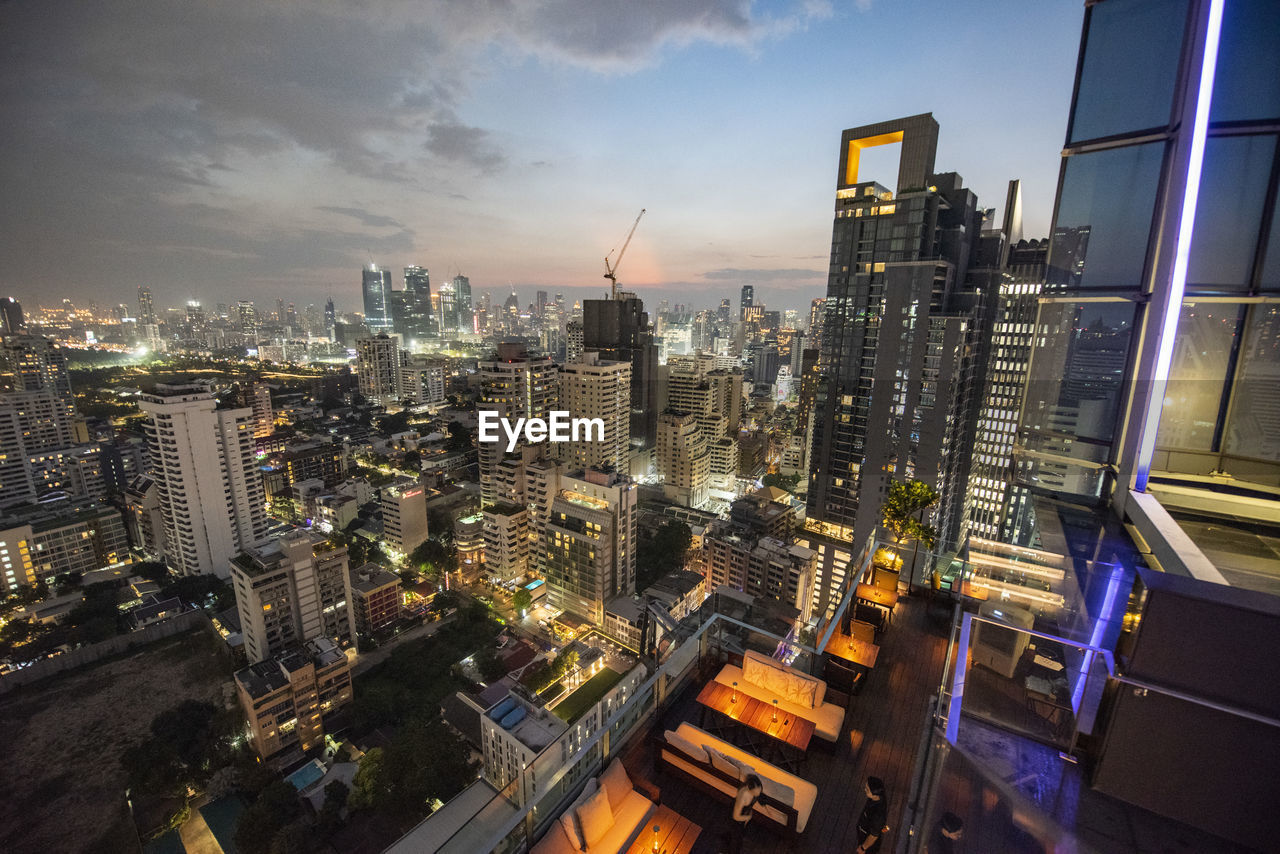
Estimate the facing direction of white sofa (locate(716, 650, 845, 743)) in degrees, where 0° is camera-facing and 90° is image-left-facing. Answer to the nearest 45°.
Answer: approximately 45°

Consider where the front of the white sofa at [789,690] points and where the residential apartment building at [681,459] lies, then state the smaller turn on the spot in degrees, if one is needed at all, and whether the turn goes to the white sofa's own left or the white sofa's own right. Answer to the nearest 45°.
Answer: approximately 135° to the white sofa's own right

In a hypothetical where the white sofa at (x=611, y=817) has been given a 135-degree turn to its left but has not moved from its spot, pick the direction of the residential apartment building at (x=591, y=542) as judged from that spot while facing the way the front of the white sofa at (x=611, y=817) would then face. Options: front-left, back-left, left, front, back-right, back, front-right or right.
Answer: front

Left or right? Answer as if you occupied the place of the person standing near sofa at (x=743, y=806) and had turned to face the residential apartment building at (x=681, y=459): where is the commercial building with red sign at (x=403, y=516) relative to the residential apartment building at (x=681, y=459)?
left

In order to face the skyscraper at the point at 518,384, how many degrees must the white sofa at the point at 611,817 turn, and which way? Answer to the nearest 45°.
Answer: approximately 135° to its left

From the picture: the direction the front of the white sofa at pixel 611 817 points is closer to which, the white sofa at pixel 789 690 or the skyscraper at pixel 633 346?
the white sofa

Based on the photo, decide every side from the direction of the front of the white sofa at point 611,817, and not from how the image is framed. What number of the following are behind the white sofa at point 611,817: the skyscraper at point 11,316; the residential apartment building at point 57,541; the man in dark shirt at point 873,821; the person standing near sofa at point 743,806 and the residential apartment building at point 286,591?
3

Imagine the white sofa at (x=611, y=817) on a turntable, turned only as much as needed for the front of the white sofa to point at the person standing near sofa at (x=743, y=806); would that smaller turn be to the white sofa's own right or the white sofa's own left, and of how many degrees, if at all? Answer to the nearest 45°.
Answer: approximately 45° to the white sofa's own left

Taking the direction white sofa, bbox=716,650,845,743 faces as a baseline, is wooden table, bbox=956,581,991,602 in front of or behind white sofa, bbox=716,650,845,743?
behind

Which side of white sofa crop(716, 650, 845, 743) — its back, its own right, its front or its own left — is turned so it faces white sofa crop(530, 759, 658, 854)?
front

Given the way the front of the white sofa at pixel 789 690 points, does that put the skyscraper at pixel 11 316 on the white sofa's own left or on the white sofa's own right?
on the white sofa's own right

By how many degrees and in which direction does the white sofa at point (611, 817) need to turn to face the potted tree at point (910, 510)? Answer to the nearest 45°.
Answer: approximately 90° to its left

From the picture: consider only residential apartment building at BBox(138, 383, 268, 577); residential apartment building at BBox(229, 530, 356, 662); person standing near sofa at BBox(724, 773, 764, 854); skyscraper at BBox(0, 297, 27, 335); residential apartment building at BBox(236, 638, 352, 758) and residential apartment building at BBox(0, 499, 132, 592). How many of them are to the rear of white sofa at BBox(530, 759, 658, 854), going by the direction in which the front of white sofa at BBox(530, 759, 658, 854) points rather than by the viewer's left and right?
5

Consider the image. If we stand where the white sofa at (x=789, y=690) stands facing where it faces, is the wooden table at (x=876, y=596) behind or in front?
behind

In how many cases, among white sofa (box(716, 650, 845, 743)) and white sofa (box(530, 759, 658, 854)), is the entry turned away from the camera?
0

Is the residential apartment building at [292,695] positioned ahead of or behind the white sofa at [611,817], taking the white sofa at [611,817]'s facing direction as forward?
behind

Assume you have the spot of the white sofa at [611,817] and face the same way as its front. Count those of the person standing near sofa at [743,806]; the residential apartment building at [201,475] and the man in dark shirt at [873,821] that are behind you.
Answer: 1

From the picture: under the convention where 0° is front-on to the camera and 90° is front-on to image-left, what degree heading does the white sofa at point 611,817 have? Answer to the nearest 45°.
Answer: approximately 315°

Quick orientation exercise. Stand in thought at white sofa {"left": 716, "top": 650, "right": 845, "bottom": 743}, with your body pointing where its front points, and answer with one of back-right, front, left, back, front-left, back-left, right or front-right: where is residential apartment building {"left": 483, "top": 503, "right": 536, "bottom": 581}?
right

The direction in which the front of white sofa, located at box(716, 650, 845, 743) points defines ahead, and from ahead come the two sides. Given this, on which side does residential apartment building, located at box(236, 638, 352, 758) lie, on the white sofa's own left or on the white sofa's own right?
on the white sofa's own right
